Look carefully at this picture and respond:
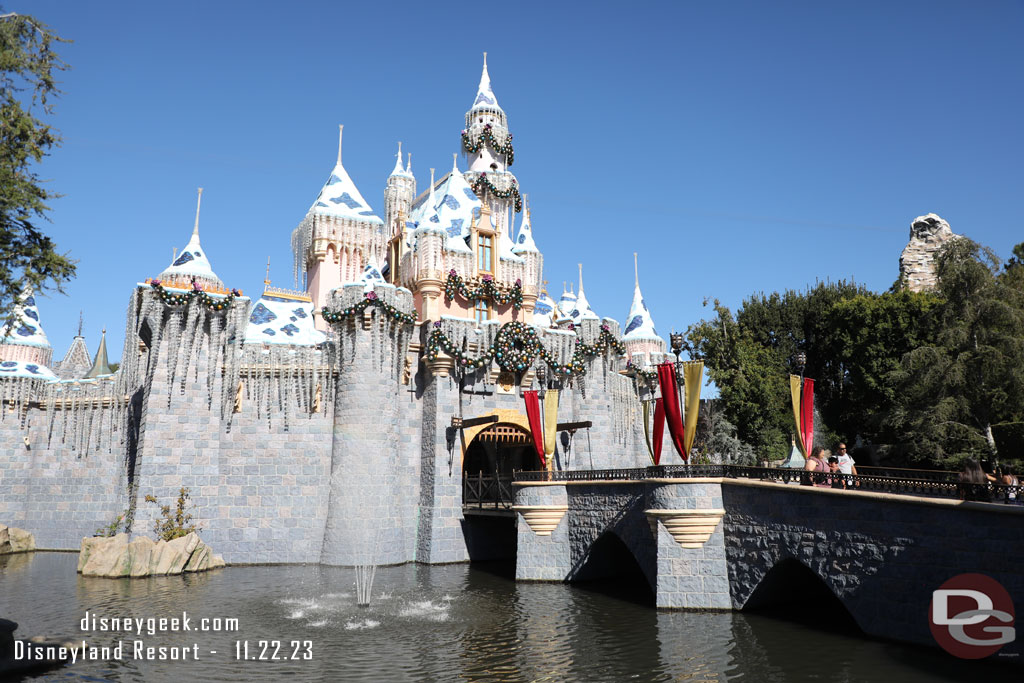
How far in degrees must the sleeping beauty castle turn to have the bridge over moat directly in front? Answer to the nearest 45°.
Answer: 0° — it already faces it

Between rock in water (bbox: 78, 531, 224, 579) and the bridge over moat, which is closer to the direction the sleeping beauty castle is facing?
the bridge over moat

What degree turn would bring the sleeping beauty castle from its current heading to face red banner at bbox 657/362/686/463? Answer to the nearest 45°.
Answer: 0° — it already faces it

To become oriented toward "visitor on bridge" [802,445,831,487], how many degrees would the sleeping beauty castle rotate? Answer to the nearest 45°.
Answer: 0° — it already faces them

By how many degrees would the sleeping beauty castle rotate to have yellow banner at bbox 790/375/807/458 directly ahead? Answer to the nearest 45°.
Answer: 0° — it already faces it

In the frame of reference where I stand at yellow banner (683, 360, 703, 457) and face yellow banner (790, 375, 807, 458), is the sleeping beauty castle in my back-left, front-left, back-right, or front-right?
back-left

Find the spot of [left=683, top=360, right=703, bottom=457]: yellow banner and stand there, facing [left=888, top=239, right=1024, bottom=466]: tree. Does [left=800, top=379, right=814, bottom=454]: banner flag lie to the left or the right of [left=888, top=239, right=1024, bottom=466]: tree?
right

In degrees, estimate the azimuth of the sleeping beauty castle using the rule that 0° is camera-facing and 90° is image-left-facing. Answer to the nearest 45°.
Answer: approximately 315°
